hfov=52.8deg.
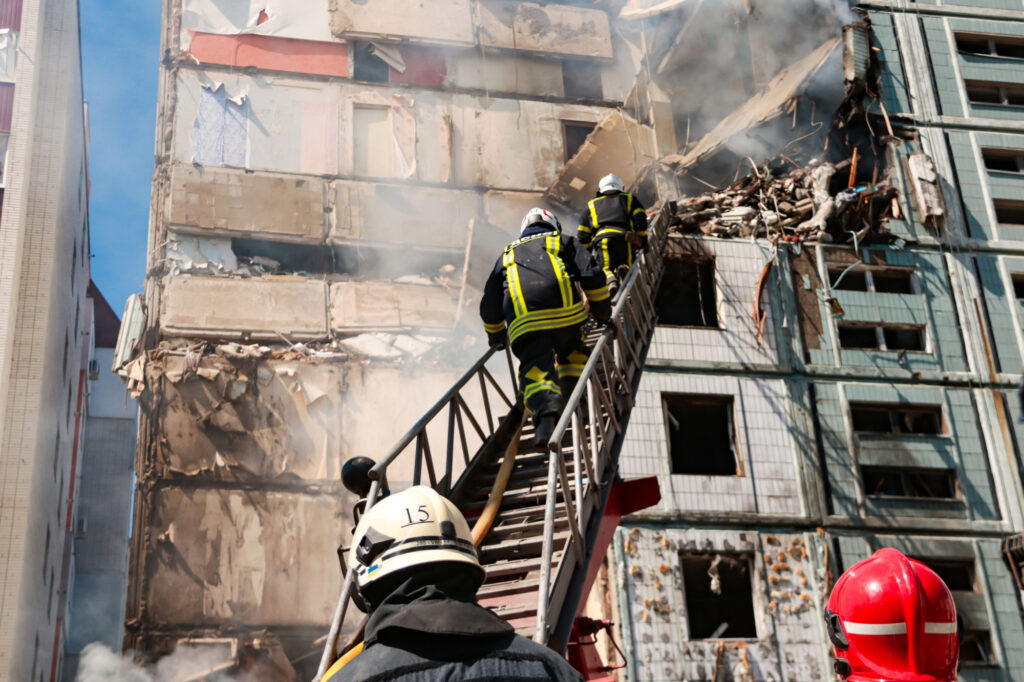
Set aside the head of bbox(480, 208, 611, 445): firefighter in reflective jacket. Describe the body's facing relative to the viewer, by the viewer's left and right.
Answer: facing away from the viewer

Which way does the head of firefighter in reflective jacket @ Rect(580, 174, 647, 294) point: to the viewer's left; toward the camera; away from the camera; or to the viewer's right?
away from the camera

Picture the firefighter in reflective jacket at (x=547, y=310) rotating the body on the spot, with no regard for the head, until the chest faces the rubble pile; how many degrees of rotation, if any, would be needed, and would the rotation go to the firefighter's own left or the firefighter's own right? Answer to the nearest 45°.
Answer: approximately 45° to the firefighter's own right

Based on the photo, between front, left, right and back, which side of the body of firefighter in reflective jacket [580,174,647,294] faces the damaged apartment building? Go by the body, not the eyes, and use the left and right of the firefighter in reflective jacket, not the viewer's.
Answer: front

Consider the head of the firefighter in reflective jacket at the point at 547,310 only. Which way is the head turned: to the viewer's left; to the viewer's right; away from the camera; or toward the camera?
away from the camera

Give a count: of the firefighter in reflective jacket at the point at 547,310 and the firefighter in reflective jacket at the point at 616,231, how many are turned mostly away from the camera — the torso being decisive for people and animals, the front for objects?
2

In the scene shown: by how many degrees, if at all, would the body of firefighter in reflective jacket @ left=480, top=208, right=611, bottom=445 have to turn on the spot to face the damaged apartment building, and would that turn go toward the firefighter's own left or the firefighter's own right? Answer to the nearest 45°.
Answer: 0° — they already face it

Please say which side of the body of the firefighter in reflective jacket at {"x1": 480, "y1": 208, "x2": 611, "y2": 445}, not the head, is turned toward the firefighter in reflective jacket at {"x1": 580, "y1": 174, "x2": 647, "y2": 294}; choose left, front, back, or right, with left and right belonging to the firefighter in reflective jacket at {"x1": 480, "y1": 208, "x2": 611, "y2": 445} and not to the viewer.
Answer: front

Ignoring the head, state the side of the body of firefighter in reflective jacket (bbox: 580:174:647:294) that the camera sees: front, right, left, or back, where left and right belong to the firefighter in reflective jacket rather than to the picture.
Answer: back
